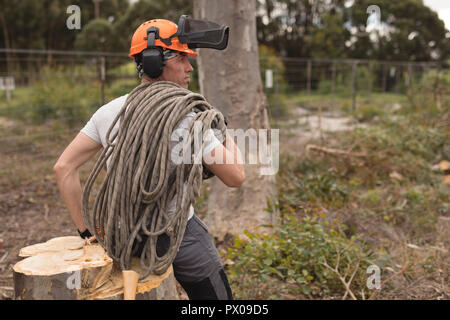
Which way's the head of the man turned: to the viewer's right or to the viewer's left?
to the viewer's right

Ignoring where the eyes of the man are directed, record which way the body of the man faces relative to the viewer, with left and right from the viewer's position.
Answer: facing away from the viewer and to the right of the viewer

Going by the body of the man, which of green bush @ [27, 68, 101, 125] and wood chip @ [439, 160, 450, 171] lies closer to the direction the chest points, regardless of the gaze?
the wood chip

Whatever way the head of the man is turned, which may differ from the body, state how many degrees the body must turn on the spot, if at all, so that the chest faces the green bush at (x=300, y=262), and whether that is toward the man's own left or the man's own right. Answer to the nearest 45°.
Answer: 0° — they already face it

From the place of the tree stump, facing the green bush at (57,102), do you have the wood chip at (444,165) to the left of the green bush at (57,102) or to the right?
right

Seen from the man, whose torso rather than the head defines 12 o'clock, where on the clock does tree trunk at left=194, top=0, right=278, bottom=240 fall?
The tree trunk is roughly at 11 o'clock from the man.

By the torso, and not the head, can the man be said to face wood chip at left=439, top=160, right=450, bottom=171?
yes
